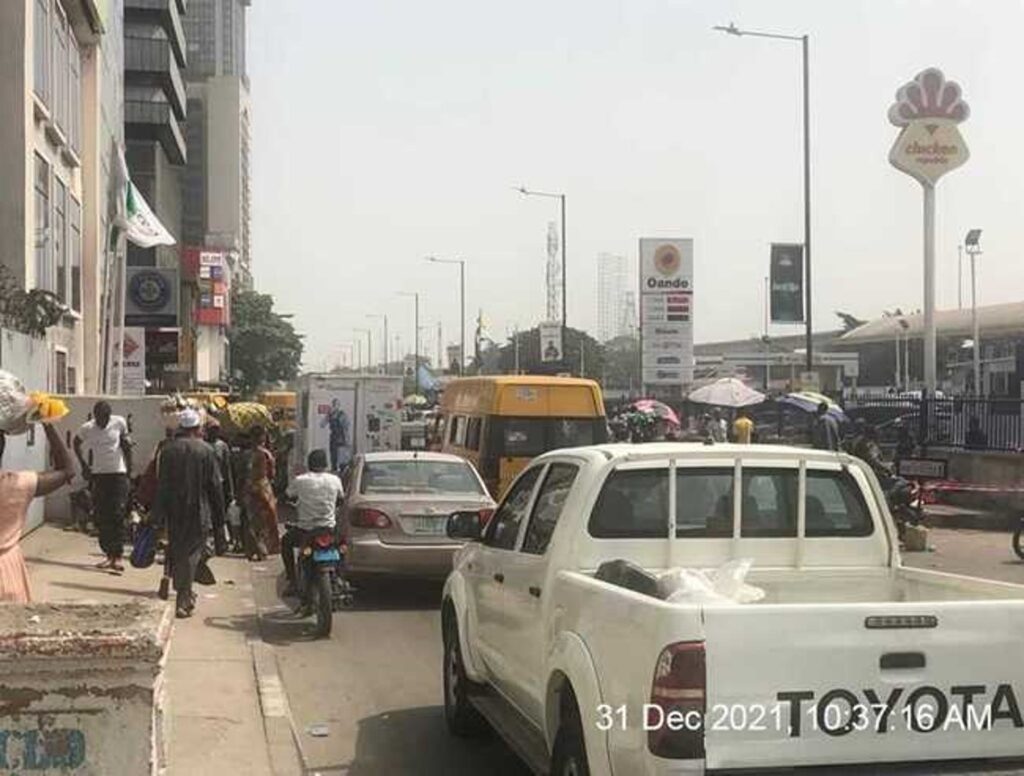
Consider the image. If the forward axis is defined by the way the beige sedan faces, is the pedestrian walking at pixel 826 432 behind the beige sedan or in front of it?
in front

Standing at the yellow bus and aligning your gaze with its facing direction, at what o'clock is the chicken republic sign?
The chicken republic sign is roughly at 3 o'clock from the yellow bus.

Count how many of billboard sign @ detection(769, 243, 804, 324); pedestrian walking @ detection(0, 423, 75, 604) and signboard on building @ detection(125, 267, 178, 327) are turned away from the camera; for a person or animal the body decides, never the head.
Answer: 1

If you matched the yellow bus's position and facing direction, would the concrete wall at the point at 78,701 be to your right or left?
on your left

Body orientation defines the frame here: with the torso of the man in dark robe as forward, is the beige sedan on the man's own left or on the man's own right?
on the man's own right

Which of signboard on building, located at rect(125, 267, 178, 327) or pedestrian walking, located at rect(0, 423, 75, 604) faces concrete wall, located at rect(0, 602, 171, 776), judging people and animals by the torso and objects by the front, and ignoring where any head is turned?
the signboard on building

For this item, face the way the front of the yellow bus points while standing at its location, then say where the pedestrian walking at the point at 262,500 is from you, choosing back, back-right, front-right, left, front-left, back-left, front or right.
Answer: left

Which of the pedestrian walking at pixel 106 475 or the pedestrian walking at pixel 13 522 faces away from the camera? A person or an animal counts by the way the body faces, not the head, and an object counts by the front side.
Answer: the pedestrian walking at pixel 13 522

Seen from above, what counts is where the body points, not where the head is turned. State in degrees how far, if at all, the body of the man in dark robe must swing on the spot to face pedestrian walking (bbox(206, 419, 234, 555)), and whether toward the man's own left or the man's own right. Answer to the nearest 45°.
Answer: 0° — they already face them

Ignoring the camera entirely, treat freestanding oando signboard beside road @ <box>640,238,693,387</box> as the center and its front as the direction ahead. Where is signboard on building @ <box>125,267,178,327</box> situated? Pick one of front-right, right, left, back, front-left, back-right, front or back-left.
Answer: right

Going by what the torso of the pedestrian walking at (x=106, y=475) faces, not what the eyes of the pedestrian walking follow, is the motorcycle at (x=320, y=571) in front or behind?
in front

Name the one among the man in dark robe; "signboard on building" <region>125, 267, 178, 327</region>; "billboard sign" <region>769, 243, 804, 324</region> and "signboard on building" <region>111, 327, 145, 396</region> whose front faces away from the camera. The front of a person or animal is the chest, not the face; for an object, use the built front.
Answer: the man in dark robe

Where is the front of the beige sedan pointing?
away from the camera

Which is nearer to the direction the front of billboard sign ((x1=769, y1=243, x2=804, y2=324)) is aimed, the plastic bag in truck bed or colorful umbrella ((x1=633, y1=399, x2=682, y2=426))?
the plastic bag in truck bed

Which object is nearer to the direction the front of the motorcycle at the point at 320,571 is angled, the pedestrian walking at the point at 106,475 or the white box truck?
the white box truck
